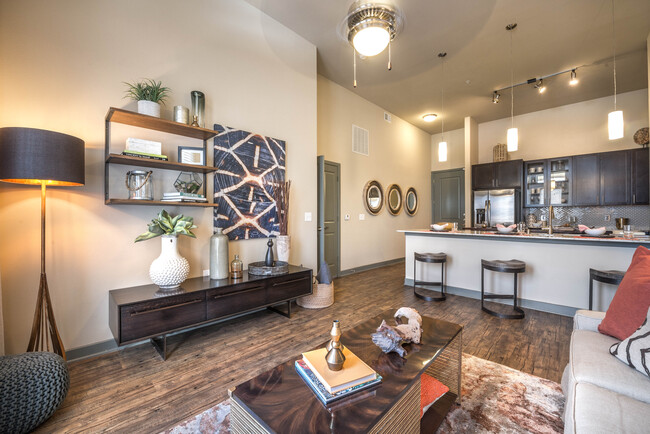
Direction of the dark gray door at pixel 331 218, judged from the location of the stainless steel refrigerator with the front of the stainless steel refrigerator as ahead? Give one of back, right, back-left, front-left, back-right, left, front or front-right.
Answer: front-right

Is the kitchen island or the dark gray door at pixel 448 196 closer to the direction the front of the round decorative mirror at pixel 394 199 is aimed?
the kitchen island

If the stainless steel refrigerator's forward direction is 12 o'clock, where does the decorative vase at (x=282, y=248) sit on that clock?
The decorative vase is roughly at 1 o'clock from the stainless steel refrigerator.

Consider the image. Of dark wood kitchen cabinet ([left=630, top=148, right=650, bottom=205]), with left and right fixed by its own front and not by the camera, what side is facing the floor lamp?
front

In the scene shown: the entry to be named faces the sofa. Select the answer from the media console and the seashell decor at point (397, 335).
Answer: the media console

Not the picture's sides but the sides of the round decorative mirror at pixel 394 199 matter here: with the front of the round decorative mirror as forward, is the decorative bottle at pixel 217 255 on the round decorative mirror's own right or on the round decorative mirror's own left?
on the round decorative mirror's own right

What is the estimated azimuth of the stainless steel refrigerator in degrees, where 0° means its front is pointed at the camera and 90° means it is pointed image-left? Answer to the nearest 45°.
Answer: approximately 0°

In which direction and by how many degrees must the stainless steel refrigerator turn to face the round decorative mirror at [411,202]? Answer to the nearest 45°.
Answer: approximately 90° to its right

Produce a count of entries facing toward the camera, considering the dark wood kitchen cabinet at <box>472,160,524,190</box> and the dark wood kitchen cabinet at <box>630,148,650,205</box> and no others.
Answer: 2

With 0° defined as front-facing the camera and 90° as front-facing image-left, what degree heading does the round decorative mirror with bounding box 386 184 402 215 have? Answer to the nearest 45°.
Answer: approximately 315°

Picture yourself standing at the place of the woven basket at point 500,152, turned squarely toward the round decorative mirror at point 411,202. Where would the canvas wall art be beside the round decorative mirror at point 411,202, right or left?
left

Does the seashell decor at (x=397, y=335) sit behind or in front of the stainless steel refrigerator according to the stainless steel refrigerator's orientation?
in front

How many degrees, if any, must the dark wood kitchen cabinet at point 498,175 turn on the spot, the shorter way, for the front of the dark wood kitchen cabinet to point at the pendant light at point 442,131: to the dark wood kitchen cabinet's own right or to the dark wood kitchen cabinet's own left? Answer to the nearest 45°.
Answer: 0° — it already faces it

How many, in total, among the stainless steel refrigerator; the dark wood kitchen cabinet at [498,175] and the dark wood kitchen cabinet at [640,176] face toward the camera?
3

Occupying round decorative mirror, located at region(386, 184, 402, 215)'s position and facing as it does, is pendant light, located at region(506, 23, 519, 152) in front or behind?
in front

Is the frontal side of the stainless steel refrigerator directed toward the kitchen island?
yes

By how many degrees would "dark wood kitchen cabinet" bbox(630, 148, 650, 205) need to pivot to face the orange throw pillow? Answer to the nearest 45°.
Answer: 0° — it already faces it
